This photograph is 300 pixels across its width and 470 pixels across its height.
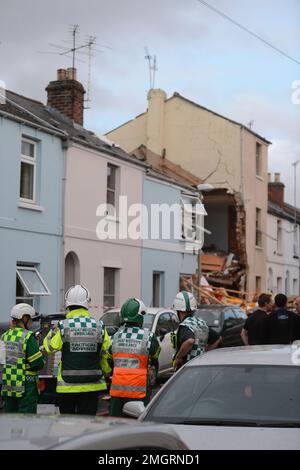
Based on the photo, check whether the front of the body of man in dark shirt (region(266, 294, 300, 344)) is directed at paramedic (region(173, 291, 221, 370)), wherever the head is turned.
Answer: no

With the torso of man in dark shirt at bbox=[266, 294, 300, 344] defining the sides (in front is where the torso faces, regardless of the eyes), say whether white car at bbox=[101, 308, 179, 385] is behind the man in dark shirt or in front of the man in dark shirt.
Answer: in front

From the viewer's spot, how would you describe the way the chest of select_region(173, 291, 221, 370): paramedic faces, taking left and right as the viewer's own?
facing away from the viewer and to the left of the viewer

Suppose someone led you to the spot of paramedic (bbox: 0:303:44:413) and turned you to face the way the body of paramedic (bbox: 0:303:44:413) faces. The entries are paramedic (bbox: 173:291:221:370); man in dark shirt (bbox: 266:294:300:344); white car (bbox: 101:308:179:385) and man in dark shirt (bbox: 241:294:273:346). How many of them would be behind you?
0

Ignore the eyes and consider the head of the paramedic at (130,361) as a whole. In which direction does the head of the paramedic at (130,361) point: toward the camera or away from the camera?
away from the camera

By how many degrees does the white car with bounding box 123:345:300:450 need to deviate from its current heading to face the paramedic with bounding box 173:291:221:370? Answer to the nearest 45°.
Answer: approximately 180°

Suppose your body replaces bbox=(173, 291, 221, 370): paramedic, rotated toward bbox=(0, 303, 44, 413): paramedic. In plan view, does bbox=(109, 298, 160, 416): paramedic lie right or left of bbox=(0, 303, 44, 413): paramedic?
left

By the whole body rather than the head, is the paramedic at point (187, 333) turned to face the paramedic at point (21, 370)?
no

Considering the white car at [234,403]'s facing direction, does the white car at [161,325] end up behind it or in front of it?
behind

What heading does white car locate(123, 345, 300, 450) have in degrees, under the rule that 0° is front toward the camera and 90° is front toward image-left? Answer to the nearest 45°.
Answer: approximately 0°

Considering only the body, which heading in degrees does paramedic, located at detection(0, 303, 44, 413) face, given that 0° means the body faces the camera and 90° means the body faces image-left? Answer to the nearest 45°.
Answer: approximately 225°

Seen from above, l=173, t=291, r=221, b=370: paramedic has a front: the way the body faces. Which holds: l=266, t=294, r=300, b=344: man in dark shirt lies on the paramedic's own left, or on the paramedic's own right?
on the paramedic's own right

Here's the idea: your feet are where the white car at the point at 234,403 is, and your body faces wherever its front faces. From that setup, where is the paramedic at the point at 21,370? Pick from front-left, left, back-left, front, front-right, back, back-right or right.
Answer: back-right
